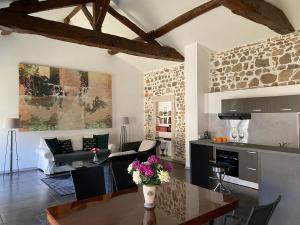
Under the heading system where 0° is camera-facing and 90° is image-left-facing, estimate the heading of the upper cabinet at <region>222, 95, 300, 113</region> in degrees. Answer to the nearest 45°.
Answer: approximately 45°

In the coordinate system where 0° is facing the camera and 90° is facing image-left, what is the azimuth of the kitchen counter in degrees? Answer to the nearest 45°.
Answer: approximately 45°
